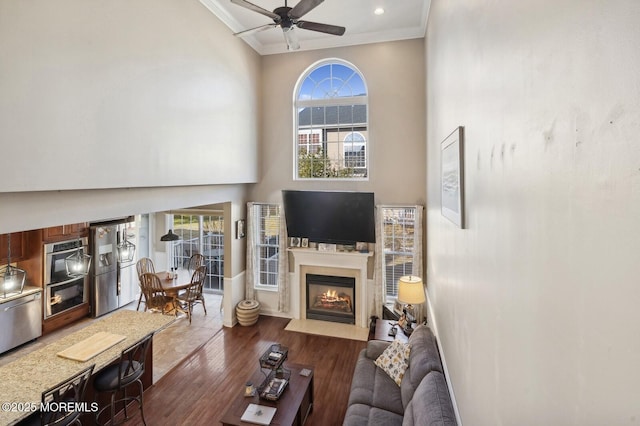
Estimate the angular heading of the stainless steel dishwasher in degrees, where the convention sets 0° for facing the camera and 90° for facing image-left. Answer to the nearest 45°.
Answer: approximately 315°

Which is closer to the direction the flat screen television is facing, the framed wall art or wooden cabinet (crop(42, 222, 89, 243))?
the framed wall art

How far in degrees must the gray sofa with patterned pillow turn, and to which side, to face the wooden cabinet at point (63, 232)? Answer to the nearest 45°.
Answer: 0° — it already faces it

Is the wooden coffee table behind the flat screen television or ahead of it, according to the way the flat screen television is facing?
ahead

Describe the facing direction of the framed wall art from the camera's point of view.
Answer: facing to the left of the viewer

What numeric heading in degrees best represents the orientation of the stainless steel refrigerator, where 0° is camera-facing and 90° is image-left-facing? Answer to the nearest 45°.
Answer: approximately 315°

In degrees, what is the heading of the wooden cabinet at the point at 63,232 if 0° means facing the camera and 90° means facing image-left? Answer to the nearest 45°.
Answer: approximately 315°

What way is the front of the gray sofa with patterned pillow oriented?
to the viewer's left

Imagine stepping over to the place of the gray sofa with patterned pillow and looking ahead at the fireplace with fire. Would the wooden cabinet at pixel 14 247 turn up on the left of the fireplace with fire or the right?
left

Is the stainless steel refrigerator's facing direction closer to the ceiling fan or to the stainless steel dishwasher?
the ceiling fan

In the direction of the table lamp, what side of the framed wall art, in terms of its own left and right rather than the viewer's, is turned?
right

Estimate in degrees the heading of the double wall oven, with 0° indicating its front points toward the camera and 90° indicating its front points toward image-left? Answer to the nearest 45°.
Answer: approximately 315°

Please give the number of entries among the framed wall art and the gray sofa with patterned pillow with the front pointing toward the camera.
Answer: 0
